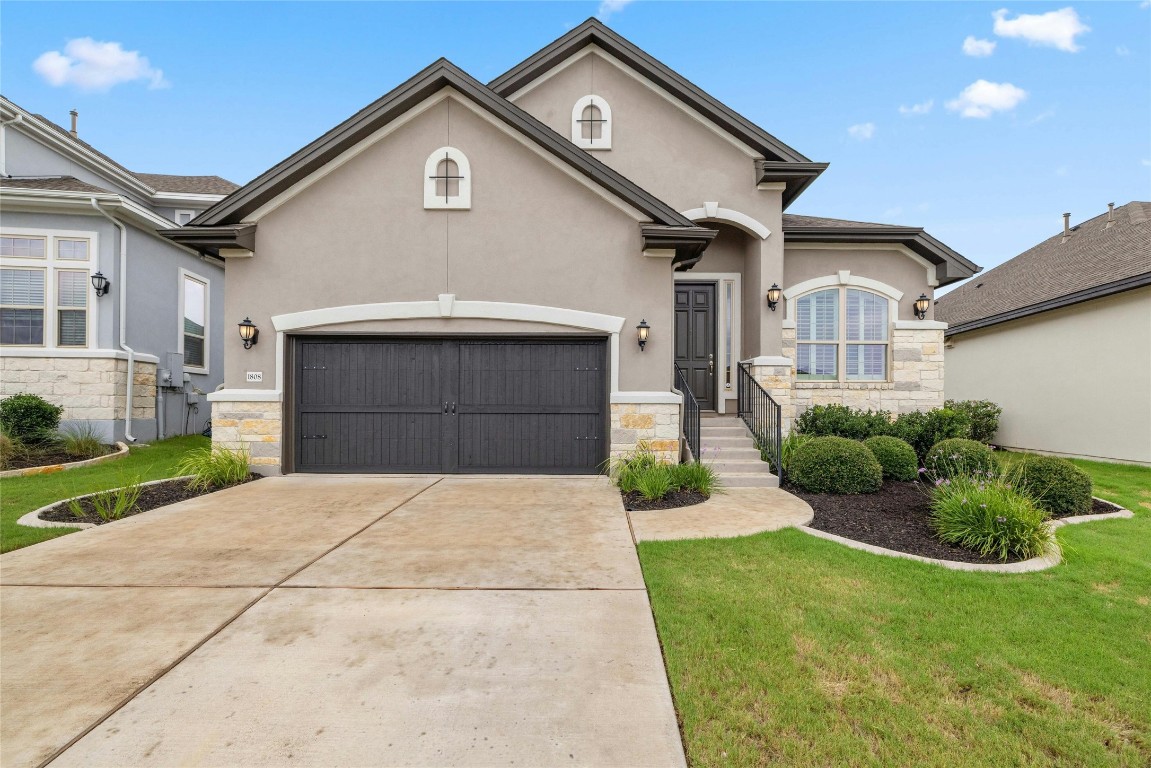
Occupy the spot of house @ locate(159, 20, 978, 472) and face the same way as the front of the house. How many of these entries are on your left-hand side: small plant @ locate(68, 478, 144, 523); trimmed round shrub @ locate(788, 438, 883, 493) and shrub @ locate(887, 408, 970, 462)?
2

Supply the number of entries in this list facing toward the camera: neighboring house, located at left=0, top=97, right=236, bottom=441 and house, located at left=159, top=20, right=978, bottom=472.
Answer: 2

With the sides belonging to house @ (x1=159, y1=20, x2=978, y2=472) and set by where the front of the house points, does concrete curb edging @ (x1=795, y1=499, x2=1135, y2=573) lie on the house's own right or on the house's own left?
on the house's own left

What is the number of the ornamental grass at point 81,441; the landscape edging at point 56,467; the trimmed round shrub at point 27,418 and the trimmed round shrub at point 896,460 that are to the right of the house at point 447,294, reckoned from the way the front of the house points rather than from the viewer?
3

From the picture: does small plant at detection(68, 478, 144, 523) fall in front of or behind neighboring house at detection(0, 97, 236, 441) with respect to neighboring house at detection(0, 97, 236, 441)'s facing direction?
in front

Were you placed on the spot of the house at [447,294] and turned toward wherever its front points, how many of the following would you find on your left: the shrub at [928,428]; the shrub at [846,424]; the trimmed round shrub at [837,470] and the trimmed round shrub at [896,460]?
4

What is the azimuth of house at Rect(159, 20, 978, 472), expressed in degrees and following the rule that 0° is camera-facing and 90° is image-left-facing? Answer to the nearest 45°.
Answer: approximately 0°

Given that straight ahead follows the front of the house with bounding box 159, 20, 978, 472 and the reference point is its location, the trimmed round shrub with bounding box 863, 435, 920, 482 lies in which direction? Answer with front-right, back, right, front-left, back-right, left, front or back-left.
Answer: left

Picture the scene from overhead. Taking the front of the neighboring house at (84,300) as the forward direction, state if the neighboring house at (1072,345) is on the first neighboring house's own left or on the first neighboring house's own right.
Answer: on the first neighboring house's own left
